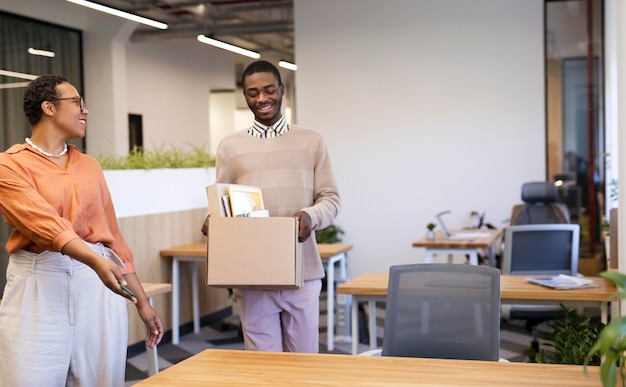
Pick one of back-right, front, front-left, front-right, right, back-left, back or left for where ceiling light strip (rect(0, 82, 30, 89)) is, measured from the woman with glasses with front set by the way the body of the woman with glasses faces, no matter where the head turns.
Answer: back-left

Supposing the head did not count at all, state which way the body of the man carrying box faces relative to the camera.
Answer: toward the camera

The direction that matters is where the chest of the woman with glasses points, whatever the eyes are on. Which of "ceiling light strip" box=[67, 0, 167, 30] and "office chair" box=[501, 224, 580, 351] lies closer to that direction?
the office chair

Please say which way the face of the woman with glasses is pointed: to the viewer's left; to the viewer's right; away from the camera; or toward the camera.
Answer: to the viewer's right

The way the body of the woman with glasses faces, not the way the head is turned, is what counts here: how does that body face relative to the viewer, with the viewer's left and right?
facing the viewer and to the right of the viewer

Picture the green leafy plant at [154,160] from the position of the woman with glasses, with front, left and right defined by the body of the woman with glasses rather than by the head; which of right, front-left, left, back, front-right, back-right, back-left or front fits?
back-left

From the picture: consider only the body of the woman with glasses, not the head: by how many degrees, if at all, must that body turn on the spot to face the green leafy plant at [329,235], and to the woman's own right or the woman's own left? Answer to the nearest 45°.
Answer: approximately 90° to the woman's own left

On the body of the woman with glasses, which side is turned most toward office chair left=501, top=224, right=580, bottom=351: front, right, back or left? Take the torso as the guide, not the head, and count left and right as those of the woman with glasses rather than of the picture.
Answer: left

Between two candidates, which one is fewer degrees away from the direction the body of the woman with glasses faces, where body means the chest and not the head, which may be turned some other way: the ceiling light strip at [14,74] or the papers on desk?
the papers on desk

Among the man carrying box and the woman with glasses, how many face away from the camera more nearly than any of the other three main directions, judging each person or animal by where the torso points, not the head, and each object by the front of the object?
0

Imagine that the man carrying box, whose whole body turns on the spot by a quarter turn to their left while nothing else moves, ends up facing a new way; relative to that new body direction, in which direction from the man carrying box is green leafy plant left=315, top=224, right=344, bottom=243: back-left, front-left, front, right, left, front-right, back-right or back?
left
